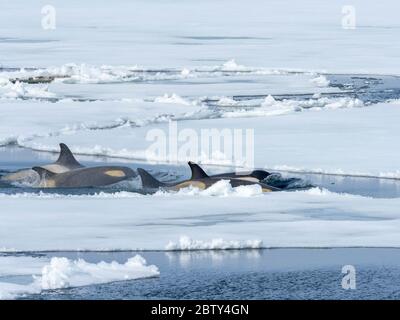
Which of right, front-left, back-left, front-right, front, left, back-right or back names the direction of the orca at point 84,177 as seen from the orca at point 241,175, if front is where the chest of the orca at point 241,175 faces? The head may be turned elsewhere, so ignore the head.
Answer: back

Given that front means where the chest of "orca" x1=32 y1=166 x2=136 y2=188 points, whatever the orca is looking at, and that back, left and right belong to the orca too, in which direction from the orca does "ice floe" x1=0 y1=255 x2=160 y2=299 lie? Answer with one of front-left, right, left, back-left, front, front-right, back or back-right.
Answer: right

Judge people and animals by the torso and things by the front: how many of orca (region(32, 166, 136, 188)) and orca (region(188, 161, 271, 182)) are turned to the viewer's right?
2

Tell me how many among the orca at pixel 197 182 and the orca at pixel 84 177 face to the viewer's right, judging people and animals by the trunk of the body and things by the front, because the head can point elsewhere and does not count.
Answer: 2

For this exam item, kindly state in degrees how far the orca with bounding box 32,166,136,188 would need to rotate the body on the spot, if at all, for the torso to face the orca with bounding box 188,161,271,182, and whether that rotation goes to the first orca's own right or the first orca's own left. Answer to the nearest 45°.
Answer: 0° — it already faces it

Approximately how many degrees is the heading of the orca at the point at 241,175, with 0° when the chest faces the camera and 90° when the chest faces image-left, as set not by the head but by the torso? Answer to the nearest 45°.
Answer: approximately 270°

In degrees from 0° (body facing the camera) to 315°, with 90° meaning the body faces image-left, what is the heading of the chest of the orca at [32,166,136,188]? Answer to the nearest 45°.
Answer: approximately 270°

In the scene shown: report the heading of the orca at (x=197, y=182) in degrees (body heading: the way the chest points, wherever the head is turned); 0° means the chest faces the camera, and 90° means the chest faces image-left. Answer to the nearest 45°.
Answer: approximately 270°
